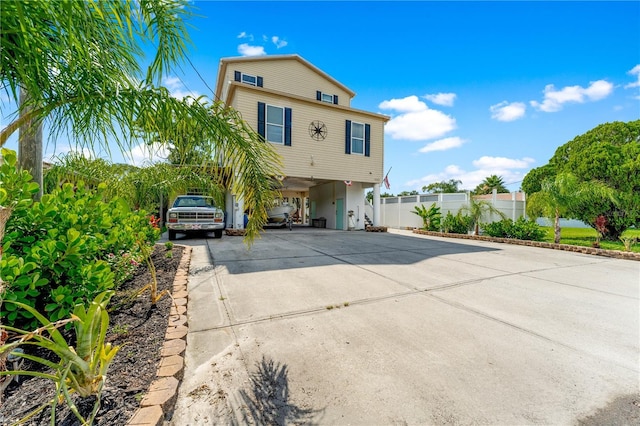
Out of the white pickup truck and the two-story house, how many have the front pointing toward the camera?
2

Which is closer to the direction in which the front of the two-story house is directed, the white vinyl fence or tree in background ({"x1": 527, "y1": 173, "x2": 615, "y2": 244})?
the tree in background

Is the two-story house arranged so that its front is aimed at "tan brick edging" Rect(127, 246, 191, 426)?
yes

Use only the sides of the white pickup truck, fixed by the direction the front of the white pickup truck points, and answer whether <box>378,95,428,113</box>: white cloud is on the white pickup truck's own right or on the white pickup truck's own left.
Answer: on the white pickup truck's own left

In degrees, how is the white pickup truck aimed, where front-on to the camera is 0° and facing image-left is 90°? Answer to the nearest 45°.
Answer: approximately 0°

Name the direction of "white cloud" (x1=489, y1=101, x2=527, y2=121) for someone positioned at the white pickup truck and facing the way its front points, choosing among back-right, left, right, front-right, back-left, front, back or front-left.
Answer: left

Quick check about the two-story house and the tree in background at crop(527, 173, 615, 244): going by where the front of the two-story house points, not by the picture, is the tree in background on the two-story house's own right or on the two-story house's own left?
on the two-story house's own left

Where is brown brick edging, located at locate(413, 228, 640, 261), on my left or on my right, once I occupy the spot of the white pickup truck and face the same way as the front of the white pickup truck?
on my left

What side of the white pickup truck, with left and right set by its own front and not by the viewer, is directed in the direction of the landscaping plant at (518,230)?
left

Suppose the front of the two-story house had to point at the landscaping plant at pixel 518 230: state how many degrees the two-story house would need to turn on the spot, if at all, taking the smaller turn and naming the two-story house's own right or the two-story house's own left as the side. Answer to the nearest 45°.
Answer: approximately 45° to the two-story house's own left
